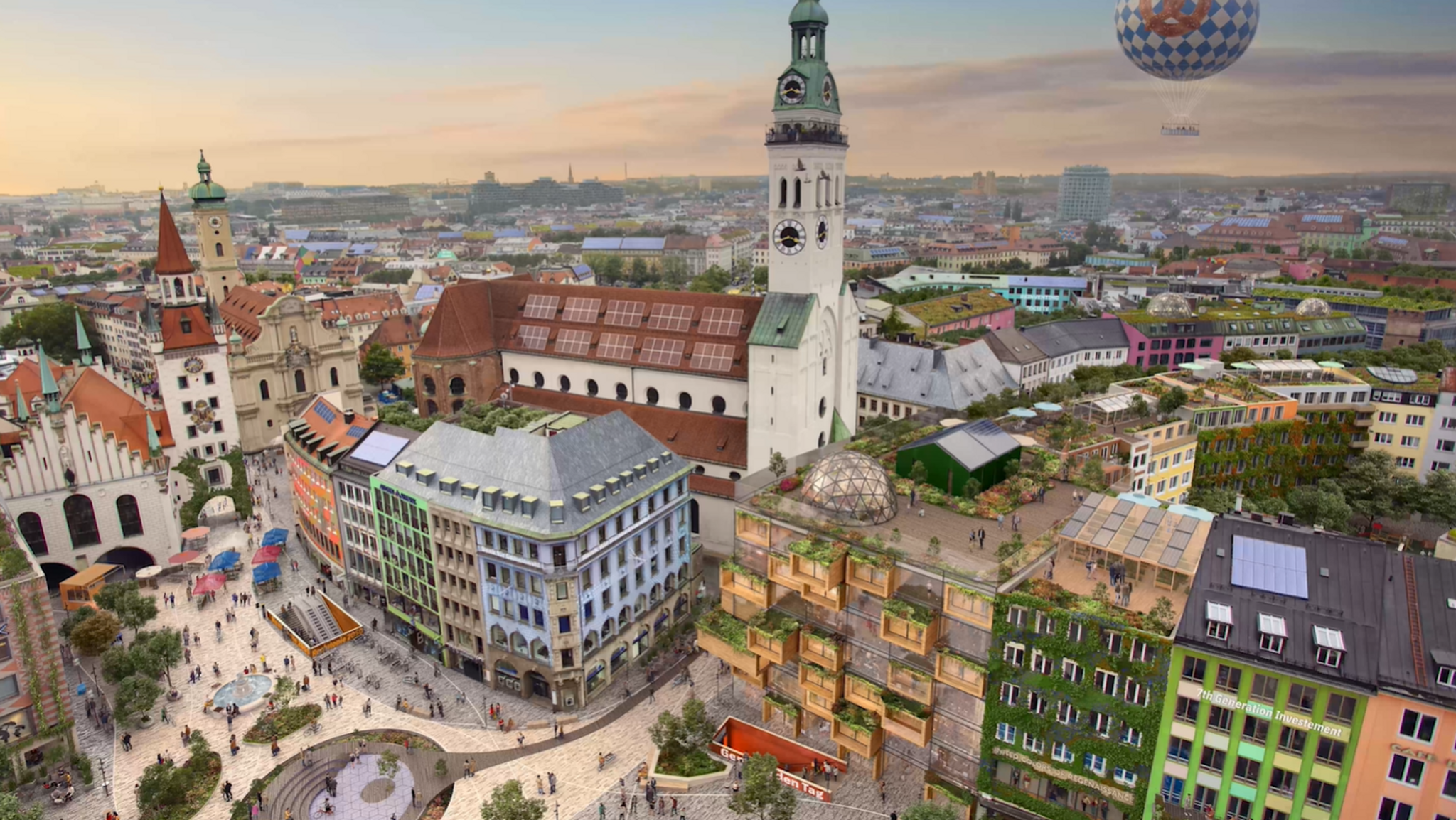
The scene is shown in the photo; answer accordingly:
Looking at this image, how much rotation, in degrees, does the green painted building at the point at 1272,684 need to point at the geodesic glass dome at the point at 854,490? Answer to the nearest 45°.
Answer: approximately 90° to its right

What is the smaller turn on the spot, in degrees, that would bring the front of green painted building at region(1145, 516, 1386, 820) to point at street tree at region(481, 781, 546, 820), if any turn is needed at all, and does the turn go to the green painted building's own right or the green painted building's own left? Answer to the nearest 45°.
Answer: approximately 45° to the green painted building's own right

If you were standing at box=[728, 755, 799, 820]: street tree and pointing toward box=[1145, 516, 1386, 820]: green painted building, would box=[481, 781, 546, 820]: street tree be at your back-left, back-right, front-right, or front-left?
back-right

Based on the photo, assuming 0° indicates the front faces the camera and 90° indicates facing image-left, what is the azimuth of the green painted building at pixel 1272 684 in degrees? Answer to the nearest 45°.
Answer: approximately 0°

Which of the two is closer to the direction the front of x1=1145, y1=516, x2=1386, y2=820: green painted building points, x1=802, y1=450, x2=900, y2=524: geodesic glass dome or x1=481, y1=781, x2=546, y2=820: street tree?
the street tree

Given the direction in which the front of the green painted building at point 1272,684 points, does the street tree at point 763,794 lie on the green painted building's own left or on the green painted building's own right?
on the green painted building's own right
